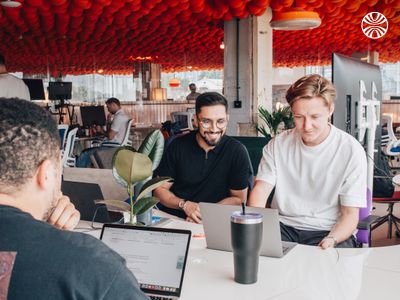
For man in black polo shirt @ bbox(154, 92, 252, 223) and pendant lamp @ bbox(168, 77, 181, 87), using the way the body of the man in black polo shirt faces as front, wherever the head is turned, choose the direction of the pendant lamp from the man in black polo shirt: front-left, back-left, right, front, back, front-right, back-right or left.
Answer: back

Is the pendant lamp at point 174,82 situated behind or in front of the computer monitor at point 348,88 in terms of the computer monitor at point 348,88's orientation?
in front

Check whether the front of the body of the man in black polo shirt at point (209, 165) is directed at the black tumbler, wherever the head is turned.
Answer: yes

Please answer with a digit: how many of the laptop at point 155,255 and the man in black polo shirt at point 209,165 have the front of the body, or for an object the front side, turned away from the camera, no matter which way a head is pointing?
0

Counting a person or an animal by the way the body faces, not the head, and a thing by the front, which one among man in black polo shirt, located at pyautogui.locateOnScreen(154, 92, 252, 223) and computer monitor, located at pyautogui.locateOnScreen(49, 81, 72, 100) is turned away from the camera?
the computer monitor

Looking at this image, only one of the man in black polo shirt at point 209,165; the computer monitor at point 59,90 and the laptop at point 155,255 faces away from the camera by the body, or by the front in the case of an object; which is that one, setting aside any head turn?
the computer monitor

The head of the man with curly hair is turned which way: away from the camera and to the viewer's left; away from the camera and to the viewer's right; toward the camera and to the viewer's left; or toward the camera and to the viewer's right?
away from the camera and to the viewer's right

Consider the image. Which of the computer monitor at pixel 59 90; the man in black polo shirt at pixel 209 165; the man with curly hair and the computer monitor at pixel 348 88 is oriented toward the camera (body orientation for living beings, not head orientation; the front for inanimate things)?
the man in black polo shirt

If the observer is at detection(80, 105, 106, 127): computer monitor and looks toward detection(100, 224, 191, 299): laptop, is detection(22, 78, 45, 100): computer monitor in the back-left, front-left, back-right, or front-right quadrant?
back-right

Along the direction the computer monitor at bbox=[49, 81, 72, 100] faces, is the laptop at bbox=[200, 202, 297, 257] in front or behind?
behind

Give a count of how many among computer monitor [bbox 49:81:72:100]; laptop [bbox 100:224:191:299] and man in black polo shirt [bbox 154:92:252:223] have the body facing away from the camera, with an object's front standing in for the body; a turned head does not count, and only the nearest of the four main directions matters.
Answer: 1

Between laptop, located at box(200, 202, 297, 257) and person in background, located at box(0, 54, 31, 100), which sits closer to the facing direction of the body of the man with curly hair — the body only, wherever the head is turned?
the laptop
